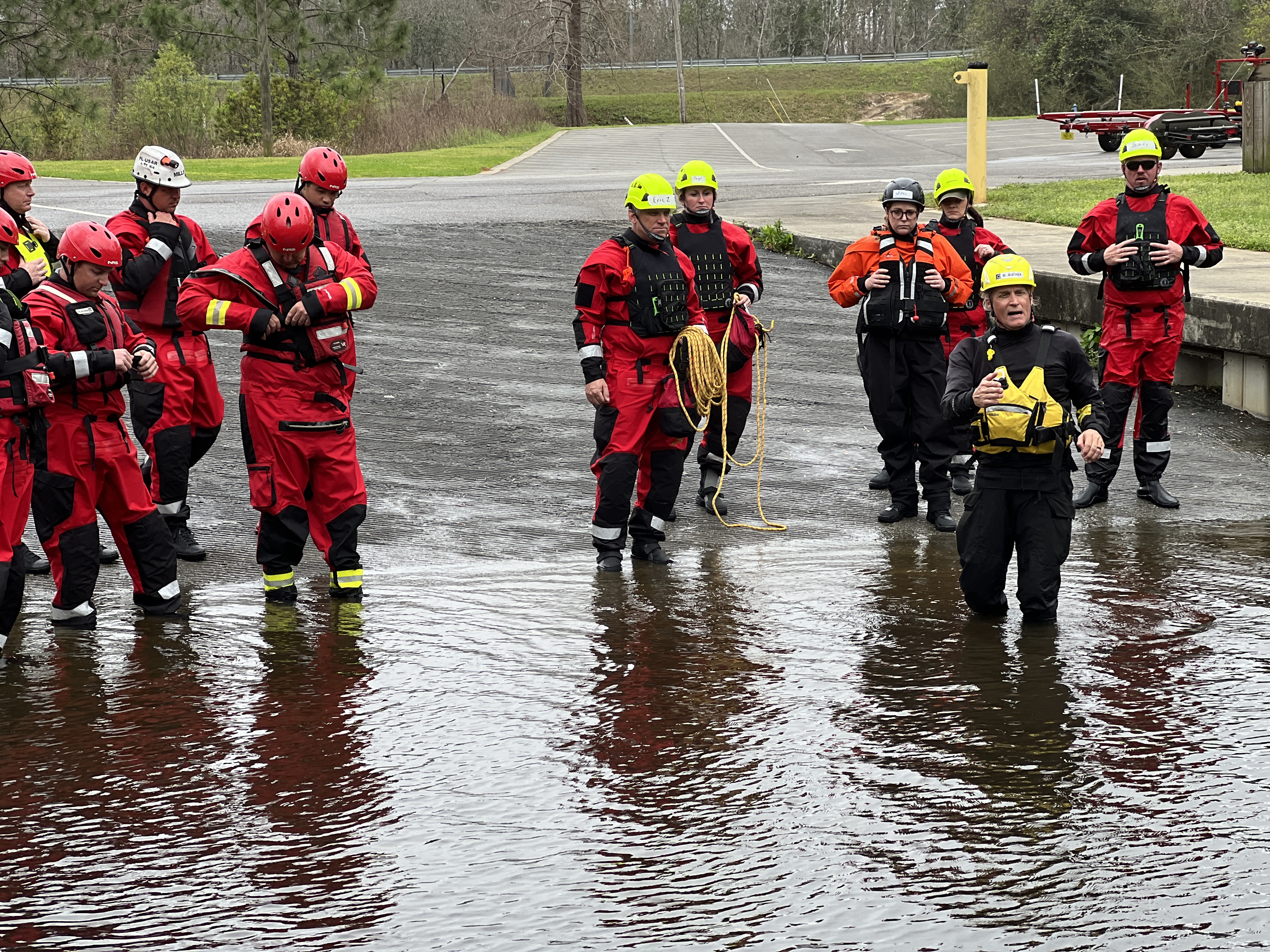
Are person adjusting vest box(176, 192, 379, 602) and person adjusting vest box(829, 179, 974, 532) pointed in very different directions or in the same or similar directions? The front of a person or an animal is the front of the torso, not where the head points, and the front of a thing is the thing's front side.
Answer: same or similar directions

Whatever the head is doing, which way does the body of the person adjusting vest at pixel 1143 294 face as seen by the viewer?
toward the camera

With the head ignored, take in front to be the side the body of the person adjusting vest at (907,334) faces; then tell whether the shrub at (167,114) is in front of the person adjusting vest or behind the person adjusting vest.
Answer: behind

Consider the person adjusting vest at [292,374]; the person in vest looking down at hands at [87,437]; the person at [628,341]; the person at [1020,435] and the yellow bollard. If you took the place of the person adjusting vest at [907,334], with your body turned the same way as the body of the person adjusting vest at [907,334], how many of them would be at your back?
1

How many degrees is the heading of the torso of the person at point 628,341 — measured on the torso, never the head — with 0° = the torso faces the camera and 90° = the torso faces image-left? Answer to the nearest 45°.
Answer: approximately 315°

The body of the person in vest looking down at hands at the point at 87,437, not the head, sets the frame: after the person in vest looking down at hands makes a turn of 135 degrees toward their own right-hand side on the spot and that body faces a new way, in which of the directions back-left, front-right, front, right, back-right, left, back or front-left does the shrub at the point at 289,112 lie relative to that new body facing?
right

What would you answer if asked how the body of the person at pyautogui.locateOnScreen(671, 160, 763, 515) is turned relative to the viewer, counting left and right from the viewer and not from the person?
facing the viewer

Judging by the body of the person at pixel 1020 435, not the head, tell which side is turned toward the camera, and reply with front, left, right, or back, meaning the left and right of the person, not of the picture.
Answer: front

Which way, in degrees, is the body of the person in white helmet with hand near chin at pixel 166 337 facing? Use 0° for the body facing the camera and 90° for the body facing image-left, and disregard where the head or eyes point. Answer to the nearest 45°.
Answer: approximately 315°

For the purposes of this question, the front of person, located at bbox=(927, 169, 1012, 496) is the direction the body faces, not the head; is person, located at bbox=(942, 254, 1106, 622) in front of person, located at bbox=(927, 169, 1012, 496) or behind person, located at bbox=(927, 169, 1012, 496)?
in front
